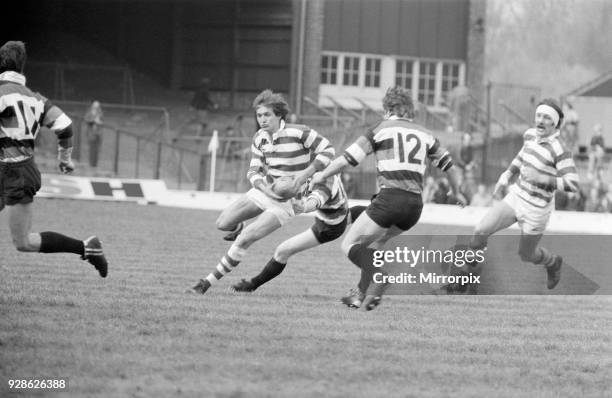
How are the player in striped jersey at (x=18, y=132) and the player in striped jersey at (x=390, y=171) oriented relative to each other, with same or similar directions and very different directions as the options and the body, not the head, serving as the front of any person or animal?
same or similar directions

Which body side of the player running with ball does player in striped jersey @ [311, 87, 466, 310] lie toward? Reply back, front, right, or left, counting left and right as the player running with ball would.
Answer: left

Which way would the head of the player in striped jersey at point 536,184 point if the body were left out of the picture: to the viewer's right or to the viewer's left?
to the viewer's left

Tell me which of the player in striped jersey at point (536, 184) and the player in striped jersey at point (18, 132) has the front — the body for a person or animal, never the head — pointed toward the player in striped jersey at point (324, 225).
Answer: the player in striped jersey at point (536, 184)

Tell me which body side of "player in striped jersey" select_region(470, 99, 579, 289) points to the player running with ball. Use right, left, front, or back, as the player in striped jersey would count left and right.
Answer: front

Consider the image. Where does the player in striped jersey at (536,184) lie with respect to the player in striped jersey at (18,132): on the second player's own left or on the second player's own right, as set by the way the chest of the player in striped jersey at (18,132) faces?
on the second player's own right

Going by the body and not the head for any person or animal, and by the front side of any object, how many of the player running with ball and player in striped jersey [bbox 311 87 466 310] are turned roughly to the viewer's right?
0

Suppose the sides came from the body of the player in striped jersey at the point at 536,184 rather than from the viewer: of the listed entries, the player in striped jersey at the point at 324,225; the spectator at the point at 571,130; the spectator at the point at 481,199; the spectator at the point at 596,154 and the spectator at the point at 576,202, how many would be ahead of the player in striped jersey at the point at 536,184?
1

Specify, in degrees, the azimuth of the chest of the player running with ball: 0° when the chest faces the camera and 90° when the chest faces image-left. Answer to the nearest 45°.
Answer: approximately 45°

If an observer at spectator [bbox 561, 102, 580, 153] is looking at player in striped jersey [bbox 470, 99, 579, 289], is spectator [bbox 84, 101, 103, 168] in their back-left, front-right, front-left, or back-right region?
front-right

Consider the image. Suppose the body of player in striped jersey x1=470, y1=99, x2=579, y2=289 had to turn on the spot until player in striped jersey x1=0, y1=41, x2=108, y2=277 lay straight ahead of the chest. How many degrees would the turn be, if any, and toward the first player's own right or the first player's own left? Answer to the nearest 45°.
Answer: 0° — they already face them

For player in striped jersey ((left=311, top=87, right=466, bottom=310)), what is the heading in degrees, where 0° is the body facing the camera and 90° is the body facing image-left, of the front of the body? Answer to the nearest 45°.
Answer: approximately 135°

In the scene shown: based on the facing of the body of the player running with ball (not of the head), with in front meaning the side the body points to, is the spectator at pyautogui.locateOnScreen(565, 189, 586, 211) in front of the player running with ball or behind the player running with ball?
behind

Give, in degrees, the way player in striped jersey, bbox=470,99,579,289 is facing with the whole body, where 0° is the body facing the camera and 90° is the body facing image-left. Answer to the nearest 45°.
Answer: approximately 45°

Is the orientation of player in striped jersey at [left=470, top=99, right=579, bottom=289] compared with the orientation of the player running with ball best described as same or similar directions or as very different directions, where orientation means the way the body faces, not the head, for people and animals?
same or similar directions
